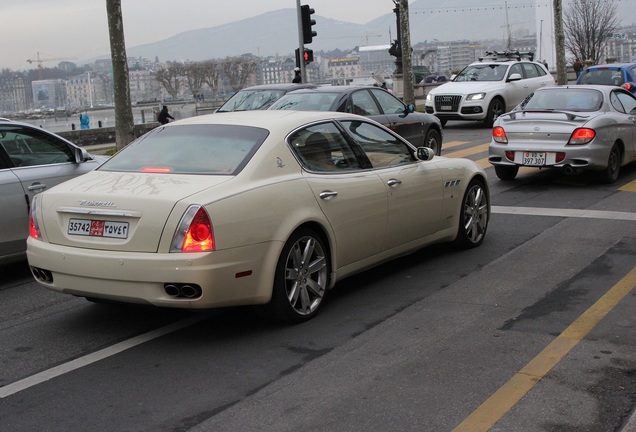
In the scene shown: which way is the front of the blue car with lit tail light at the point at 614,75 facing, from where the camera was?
facing away from the viewer and to the right of the viewer

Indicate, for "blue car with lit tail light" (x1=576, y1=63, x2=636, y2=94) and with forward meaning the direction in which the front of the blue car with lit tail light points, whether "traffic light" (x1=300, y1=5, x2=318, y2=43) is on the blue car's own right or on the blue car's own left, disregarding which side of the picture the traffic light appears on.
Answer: on the blue car's own left

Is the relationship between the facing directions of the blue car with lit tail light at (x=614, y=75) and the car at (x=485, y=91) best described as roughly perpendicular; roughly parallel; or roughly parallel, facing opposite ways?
roughly parallel, facing opposite ways

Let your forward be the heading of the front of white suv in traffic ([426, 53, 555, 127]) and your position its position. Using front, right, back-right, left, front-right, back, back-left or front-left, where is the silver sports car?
front-left

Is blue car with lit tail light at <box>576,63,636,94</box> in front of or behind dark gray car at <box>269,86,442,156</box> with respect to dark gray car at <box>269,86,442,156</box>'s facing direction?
in front

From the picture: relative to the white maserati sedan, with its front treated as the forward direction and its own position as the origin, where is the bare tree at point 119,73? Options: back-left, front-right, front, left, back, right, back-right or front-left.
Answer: front-left

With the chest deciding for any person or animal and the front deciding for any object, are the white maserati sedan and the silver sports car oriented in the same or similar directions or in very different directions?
same or similar directions

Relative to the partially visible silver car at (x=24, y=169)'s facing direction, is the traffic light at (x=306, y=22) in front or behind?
in front

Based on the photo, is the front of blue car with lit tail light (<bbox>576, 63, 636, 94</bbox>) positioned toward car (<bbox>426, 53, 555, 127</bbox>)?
no

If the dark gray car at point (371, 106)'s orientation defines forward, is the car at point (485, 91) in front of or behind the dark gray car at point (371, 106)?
in front

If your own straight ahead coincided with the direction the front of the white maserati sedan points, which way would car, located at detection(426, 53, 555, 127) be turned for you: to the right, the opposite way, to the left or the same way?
the opposite way
